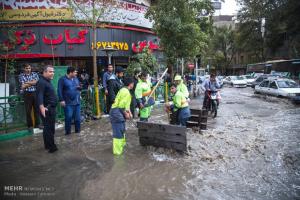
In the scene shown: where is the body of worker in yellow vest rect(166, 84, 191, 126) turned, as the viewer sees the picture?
to the viewer's left

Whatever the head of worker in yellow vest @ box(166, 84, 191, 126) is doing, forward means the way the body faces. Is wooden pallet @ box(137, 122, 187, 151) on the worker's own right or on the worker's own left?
on the worker's own left

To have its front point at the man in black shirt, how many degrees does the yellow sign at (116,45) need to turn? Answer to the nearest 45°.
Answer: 0° — it already faces them

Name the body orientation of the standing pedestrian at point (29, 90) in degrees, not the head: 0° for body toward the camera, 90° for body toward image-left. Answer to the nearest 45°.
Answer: approximately 0°

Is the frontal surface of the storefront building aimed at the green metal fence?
yes

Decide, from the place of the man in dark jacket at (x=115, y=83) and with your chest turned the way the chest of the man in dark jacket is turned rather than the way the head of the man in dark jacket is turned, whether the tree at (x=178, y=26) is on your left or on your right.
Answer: on your left

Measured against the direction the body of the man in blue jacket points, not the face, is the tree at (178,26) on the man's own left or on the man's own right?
on the man's own left

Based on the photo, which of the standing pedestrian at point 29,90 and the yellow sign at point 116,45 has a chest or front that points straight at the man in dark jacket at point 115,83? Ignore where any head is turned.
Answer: the yellow sign
